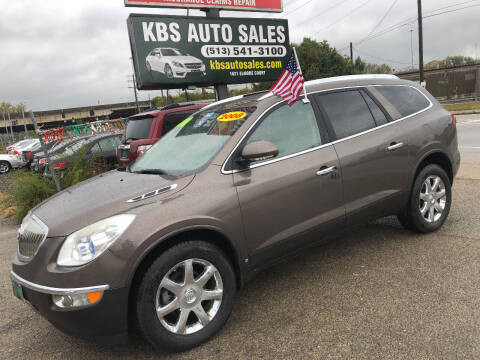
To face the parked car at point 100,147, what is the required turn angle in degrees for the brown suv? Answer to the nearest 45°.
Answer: approximately 90° to its right

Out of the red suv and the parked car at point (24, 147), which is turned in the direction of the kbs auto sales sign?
the red suv

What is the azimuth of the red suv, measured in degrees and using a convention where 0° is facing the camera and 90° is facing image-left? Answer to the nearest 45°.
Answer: approximately 225°

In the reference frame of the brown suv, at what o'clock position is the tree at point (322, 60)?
The tree is roughly at 5 o'clock from the brown suv.

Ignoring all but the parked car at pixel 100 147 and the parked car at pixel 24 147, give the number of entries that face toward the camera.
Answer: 0

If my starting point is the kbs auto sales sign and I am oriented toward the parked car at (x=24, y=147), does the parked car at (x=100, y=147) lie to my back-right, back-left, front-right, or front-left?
front-left

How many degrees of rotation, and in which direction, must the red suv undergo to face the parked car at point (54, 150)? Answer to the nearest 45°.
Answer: approximately 90° to its left

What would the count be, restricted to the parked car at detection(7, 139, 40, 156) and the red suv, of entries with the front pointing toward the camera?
0

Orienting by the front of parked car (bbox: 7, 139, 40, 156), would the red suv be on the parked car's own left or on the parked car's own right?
on the parked car's own right

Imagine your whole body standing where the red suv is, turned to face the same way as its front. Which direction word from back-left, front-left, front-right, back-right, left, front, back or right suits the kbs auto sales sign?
front

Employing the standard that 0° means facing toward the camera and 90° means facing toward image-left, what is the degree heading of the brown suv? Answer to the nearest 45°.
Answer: approximately 45°
